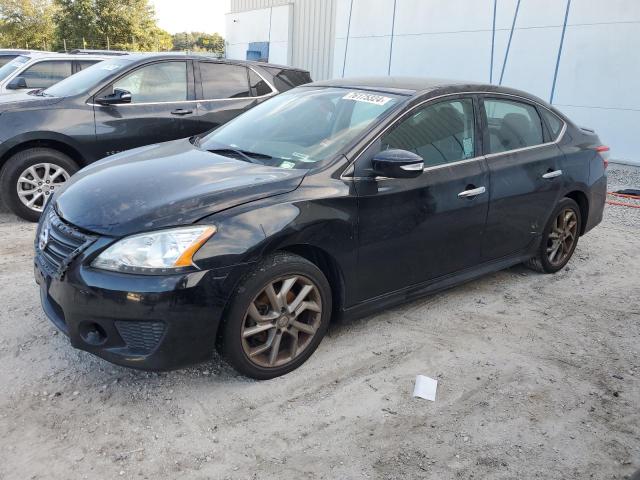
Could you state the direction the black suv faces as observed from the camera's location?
facing to the left of the viewer

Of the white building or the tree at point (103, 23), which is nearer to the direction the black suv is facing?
the tree

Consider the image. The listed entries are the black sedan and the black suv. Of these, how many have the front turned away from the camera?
0

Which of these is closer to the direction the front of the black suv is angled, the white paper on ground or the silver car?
the silver car

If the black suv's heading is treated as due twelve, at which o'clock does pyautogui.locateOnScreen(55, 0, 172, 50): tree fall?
The tree is roughly at 3 o'clock from the black suv.

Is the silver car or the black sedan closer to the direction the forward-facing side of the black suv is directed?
the silver car

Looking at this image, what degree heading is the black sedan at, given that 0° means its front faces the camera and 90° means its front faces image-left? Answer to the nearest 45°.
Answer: approximately 45°
